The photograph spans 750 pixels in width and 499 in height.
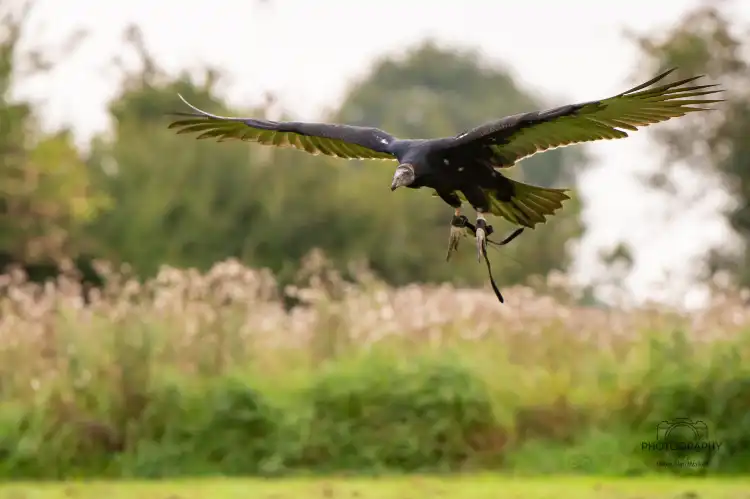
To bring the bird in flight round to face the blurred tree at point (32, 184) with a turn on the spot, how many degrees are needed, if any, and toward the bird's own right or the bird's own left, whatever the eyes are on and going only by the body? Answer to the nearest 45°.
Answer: approximately 90° to the bird's own right

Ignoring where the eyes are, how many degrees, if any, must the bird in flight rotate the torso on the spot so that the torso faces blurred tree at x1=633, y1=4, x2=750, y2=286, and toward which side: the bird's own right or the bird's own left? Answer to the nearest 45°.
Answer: approximately 135° to the bird's own right

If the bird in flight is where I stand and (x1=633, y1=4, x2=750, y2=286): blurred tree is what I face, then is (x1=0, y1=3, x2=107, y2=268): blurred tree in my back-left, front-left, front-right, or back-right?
front-left

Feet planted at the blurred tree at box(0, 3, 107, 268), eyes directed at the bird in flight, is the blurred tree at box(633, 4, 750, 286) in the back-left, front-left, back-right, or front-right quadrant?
front-left

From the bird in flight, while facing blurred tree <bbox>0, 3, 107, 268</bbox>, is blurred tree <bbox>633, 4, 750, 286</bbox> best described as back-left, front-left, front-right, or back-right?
front-right

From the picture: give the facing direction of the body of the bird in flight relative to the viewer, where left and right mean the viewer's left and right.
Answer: facing the viewer and to the left of the viewer

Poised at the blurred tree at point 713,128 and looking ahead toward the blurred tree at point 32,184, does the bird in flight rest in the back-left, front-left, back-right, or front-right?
front-left
